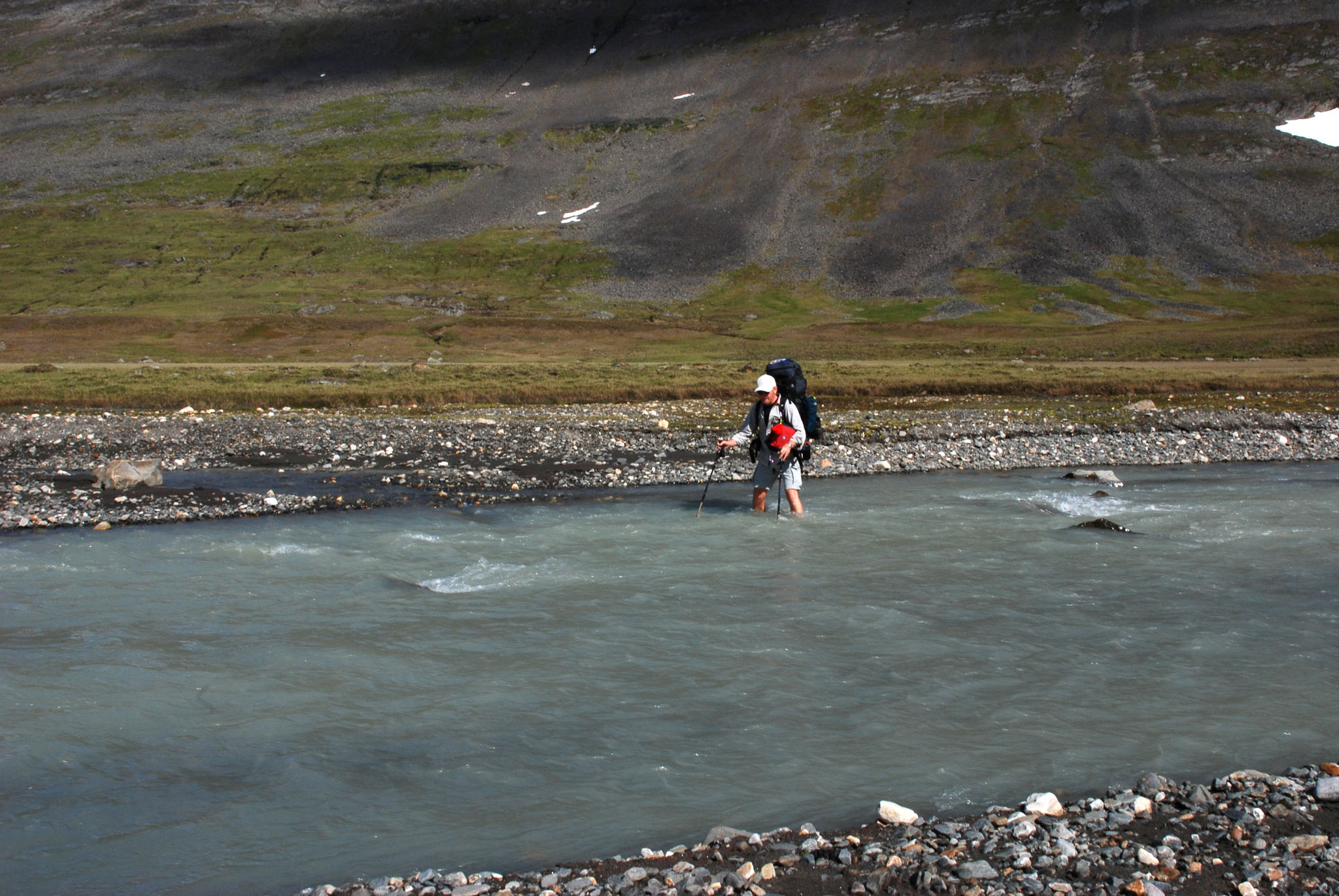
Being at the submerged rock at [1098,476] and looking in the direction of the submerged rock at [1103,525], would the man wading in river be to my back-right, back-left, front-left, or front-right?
front-right

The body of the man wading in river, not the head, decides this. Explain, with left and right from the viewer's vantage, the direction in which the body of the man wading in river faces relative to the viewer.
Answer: facing the viewer and to the left of the viewer

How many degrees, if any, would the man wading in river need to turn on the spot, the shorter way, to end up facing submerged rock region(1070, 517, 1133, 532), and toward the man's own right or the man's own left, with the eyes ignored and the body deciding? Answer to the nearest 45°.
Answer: approximately 135° to the man's own left

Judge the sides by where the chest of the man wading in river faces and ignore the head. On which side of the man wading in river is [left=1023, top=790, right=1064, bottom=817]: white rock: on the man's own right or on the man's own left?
on the man's own left

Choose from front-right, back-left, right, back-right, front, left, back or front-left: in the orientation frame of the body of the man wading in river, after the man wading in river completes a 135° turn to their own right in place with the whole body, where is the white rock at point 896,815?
back

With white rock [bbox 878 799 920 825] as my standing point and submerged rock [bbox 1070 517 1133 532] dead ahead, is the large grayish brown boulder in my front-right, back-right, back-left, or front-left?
front-left

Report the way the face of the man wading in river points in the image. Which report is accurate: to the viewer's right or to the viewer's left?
to the viewer's left

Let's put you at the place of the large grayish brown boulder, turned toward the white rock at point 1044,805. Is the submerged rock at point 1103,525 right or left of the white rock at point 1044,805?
left

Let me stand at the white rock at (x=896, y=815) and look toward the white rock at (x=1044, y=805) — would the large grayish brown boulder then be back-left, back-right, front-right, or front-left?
back-left

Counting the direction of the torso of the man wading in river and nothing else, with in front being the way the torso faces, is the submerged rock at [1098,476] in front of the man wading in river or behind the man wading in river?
behind

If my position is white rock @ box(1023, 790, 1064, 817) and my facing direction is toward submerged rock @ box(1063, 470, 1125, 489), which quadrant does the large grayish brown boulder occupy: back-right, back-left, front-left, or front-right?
front-left
